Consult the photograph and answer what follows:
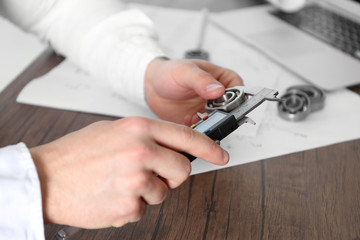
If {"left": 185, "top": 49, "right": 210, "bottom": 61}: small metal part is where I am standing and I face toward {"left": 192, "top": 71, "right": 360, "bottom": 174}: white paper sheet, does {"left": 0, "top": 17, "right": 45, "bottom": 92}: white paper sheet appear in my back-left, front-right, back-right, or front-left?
back-right

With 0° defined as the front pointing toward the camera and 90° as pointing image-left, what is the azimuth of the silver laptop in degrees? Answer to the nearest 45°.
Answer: approximately 45°
